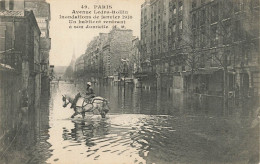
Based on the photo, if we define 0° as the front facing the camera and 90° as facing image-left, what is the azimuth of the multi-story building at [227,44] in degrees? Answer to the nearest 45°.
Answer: approximately 45°

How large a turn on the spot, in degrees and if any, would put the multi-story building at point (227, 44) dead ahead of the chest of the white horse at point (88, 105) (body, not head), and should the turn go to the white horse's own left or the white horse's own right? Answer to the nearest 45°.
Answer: approximately 135° to the white horse's own right

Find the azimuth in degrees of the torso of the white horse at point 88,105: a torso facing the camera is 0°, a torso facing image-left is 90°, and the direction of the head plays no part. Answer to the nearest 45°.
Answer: approximately 90°

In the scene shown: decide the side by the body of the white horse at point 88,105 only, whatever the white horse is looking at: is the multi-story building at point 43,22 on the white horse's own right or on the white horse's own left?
on the white horse's own right

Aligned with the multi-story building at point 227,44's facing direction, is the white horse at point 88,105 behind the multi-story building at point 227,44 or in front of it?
in front

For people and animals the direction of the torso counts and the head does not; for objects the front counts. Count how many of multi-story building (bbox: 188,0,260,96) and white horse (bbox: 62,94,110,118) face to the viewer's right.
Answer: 0

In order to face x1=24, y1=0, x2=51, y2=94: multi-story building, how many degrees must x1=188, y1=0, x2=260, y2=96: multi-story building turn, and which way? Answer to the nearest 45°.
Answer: approximately 45° to its right
